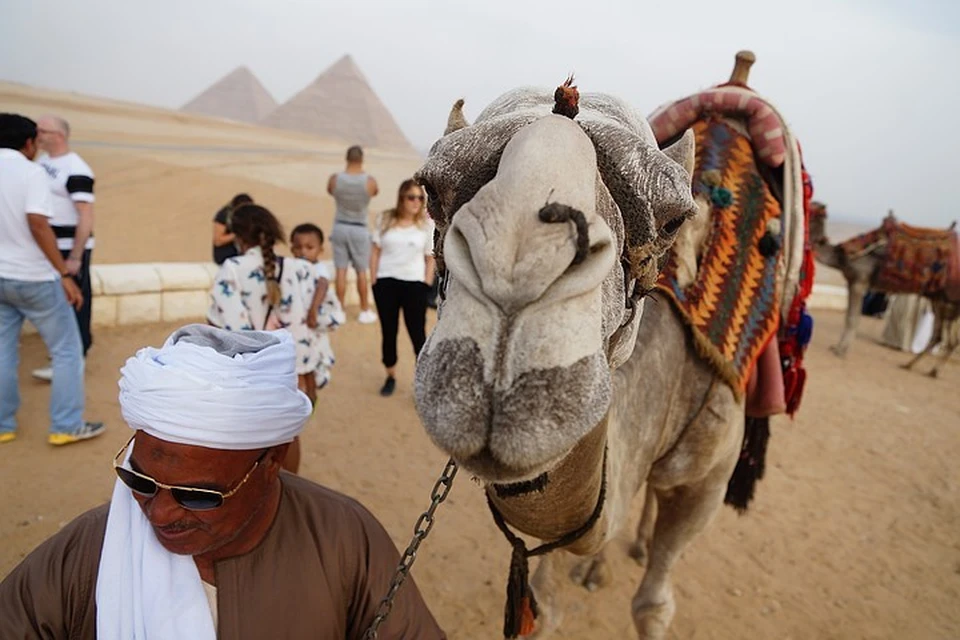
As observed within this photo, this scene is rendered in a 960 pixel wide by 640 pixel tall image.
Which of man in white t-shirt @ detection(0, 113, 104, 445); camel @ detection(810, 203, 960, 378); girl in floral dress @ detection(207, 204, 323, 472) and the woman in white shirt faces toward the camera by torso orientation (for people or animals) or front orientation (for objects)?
the woman in white shirt

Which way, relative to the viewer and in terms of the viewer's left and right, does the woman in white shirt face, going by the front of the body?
facing the viewer

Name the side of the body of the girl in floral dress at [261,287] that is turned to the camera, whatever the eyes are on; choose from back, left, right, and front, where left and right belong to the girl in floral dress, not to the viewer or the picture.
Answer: back

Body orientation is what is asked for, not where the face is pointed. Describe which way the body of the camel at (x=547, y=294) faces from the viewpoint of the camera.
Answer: toward the camera

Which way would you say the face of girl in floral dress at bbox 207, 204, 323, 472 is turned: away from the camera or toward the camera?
away from the camera

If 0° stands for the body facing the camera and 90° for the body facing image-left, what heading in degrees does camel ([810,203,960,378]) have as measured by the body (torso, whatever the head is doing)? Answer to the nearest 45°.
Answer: approximately 90°

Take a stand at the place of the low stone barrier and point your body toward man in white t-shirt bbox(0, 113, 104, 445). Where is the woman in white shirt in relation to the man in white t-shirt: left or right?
left

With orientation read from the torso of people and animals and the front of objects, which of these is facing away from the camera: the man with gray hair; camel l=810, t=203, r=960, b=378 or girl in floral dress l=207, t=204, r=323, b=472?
the girl in floral dress

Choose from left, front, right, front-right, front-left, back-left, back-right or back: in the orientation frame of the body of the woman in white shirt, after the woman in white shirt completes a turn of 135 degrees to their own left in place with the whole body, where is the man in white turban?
back-right

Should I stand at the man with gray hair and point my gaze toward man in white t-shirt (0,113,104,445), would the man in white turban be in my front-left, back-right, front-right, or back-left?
front-left

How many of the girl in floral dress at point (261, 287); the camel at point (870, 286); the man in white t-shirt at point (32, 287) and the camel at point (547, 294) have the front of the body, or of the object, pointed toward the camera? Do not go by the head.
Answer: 1
